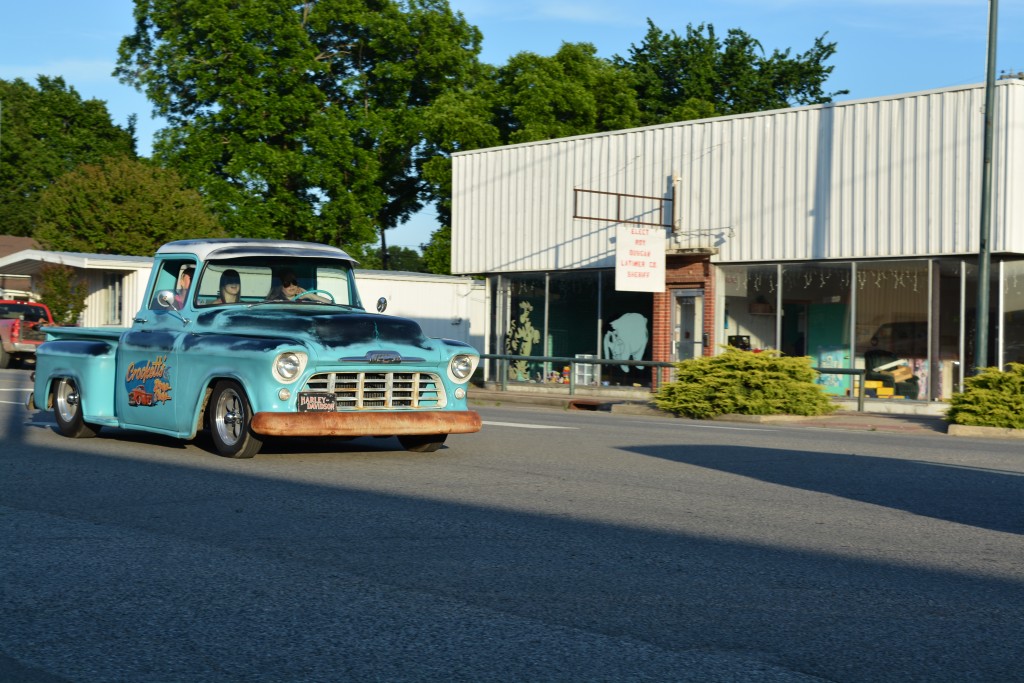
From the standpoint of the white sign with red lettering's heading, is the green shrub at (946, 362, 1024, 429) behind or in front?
in front

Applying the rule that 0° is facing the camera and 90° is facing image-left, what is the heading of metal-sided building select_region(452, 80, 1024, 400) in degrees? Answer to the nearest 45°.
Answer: approximately 45°

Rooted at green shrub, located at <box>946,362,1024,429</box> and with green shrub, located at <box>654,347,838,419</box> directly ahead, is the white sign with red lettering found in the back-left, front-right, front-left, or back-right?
front-right

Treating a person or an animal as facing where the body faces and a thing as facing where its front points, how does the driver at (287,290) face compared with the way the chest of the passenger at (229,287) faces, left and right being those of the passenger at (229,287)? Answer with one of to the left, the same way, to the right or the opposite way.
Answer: the same way

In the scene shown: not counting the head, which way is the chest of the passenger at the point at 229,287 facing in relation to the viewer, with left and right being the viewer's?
facing the viewer and to the right of the viewer

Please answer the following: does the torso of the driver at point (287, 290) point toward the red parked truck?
no

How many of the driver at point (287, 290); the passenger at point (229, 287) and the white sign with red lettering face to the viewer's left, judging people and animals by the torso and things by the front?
0

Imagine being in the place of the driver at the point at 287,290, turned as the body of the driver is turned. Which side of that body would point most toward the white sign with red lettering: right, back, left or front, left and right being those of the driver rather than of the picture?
left

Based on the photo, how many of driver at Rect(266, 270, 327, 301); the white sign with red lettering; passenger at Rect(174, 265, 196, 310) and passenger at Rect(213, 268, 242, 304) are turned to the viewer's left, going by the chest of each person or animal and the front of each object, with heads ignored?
0

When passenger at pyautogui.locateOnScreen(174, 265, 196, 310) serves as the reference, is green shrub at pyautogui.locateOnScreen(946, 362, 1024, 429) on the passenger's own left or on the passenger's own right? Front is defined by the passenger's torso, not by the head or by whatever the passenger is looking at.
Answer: on the passenger's own left

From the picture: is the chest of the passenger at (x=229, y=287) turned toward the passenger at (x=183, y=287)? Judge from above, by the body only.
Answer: no

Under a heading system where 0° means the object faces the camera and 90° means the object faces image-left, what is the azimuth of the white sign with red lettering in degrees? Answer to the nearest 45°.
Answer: approximately 0°

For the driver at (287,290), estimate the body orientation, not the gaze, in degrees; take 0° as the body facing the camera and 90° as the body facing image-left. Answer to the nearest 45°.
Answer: approximately 315°

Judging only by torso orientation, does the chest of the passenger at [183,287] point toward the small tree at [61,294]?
no

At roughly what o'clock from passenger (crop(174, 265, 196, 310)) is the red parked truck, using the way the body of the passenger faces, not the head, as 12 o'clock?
The red parked truck is roughly at 7 o'clock from the passenger.
